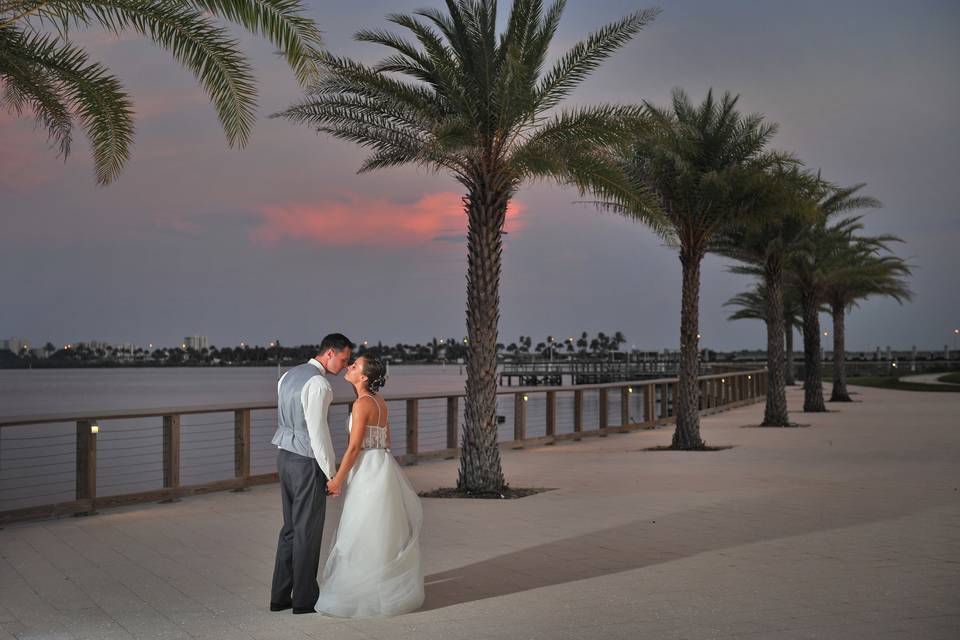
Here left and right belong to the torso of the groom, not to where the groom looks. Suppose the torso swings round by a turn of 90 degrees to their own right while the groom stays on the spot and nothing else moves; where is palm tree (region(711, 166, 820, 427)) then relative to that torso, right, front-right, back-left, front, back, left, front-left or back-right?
left

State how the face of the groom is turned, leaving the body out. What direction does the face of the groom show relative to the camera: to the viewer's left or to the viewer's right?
to the viewer's right

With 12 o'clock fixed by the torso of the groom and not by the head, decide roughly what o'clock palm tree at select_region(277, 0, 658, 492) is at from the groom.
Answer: The palm tree is roughly at 11 o'clock from the groom.

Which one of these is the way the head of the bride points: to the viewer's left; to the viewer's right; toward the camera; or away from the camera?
to the viewer's left

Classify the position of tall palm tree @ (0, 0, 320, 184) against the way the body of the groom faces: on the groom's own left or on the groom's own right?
on the groom's own left

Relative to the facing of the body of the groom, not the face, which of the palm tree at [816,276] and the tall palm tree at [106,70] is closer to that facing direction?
the palm tree

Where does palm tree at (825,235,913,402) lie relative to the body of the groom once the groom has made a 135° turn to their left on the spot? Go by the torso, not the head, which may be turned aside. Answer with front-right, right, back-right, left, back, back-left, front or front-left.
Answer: back-right

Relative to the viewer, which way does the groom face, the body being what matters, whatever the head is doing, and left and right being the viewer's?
facing away from the viewer and to the right of the viewer

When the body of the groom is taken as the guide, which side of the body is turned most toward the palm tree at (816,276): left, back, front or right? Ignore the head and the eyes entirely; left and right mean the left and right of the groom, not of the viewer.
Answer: front

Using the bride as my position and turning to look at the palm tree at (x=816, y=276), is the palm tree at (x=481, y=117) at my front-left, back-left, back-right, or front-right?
front-left

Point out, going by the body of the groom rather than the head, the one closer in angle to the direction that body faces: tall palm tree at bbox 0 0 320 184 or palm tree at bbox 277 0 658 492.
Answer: the palm tree
